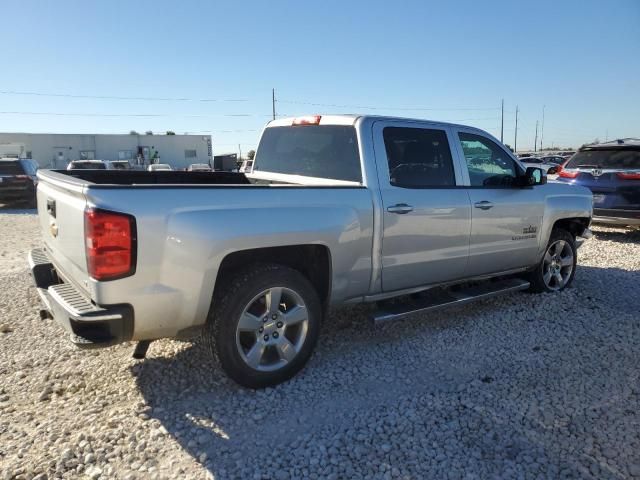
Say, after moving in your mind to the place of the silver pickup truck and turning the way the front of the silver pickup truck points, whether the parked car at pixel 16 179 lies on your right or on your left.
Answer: on your left

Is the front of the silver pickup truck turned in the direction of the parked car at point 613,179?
yes

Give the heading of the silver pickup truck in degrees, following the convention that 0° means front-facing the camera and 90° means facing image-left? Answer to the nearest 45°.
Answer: approximately 225°
